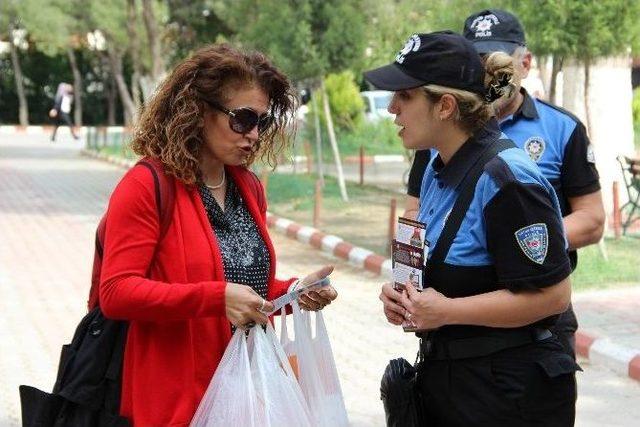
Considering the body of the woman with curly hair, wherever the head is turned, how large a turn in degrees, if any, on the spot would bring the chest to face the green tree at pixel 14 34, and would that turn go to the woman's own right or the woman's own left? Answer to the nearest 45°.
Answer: approximately 135° to the woman's own left

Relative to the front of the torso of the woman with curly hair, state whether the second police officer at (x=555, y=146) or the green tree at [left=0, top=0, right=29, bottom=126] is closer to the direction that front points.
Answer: the second police officer

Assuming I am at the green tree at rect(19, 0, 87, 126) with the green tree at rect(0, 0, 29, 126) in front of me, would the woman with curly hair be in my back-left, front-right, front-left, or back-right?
back-left

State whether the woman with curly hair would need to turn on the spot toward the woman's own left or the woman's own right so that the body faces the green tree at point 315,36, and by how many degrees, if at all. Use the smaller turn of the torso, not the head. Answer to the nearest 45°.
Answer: approximately 135° to the woman's own left

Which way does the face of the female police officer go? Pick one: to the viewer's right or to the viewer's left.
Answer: to the viewer's left

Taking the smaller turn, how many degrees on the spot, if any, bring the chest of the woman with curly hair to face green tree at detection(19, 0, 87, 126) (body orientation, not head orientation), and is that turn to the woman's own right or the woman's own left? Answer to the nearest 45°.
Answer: approximately 135° to the woman's own left

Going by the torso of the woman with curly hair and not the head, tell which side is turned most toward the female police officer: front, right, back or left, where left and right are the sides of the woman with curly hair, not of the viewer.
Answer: front

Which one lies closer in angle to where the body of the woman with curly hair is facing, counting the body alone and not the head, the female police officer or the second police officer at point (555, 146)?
the female police officer

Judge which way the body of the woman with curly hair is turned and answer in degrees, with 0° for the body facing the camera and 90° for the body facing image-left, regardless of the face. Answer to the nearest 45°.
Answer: approximately 315°
